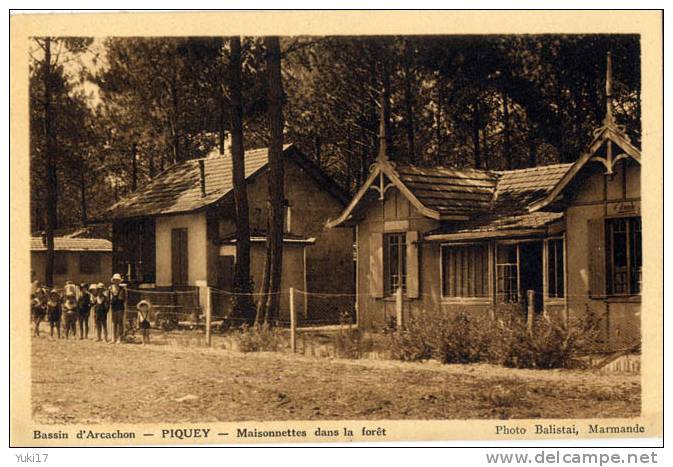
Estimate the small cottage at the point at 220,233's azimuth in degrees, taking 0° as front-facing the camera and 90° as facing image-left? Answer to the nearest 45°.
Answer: approximately 45°

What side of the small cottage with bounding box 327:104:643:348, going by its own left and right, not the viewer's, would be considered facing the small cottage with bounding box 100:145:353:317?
right

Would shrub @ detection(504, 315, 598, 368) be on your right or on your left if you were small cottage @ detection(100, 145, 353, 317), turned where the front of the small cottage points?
on your left

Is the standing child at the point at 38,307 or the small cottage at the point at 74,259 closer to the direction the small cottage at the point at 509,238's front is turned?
the standing child

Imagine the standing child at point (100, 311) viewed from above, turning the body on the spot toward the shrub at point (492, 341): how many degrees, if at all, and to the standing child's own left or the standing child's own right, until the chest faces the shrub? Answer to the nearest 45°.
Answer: approximately 45° to the standing child's own left

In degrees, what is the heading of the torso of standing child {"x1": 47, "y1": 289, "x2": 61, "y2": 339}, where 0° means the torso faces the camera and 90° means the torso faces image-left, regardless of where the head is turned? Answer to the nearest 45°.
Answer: approximately 0°
